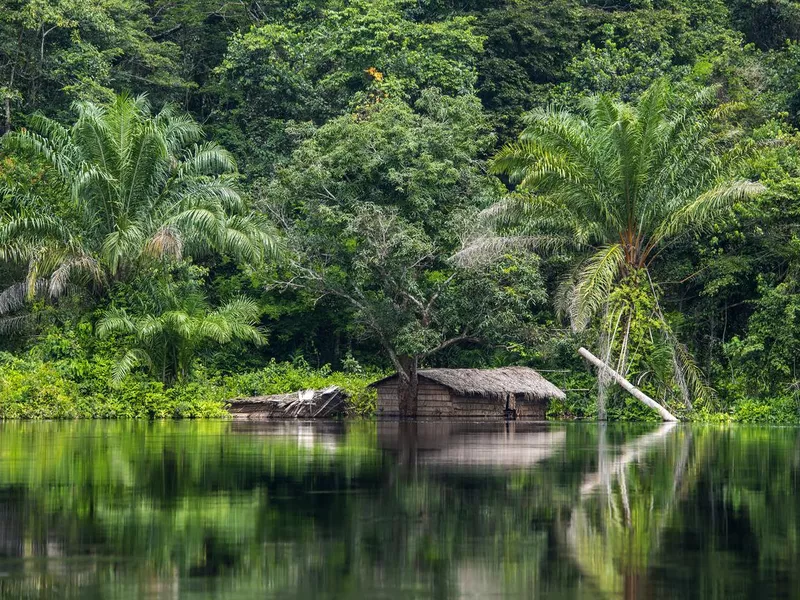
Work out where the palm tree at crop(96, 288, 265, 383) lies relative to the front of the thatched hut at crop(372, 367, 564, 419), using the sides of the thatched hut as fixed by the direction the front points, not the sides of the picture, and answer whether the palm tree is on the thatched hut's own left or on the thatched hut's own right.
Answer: on the thatched hut's own right

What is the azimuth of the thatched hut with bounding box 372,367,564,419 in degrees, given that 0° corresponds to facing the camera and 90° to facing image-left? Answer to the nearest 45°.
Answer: approximately 315°

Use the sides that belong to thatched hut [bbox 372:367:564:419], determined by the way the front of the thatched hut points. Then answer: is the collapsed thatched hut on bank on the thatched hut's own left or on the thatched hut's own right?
on the thatched hut's own right
